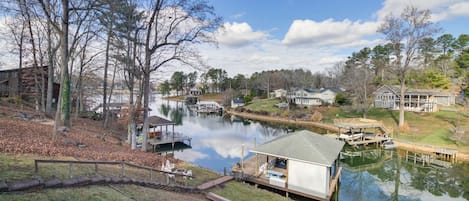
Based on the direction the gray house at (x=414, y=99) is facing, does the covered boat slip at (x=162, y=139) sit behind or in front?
in front

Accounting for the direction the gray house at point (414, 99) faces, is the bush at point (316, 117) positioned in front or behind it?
in front

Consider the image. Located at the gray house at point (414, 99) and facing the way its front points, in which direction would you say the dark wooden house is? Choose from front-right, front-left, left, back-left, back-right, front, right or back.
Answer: front

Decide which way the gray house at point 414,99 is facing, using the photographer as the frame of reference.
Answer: facing the viewer and to the left of the viewer

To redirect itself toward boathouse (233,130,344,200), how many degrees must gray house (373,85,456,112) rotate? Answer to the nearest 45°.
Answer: approximately 45° to its left

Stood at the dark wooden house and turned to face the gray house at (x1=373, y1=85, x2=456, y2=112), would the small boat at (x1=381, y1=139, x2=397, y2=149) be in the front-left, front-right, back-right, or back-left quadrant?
front-right

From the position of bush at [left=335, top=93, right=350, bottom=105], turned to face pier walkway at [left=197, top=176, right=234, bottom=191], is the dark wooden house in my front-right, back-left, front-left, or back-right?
front-right

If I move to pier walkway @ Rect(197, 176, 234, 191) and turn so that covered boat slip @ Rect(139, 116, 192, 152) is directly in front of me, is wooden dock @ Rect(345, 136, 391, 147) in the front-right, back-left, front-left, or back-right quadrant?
front-right

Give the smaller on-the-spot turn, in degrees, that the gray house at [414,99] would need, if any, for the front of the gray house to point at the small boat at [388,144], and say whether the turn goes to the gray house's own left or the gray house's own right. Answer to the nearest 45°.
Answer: approximately 45° to the gray house's own left
